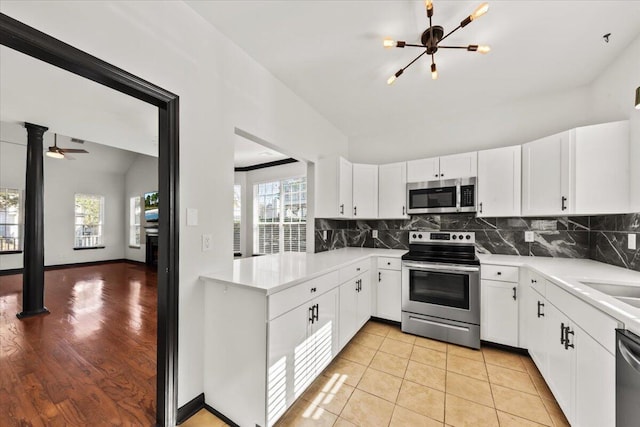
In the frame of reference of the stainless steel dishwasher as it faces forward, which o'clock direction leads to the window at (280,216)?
The window is roughly at 2 o'clock from the stainless steel dishwasher.

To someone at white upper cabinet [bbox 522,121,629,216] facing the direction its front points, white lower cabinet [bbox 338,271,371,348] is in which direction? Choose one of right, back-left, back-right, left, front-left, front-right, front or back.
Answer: front

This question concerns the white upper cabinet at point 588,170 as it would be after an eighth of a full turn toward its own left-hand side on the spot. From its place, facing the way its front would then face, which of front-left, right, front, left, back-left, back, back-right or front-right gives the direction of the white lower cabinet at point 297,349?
front-right

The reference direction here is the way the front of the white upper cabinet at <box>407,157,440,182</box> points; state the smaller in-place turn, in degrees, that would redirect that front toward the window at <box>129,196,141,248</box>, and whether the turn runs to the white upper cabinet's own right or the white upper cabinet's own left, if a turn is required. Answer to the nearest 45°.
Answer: approximately 90° to the white upper cabinet's own right

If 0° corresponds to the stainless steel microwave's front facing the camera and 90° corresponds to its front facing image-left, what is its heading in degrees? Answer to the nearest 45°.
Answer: approximately 0°

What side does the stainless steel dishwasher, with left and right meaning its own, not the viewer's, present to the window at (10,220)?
front

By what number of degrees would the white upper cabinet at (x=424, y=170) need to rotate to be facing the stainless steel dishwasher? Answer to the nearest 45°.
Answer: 0° — it already faces it

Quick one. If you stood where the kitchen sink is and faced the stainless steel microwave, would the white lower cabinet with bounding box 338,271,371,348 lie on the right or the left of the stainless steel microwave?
left

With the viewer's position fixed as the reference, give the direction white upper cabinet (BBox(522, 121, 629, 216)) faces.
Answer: facing the viewer and to the left of the viewer

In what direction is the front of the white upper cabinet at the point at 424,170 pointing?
toward the camera

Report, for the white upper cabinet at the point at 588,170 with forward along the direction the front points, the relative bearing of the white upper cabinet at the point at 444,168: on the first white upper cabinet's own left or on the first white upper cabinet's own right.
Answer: on the first white upper cabinet's own right

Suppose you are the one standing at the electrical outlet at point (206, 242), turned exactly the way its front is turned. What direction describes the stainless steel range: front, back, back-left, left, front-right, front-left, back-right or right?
front-left
